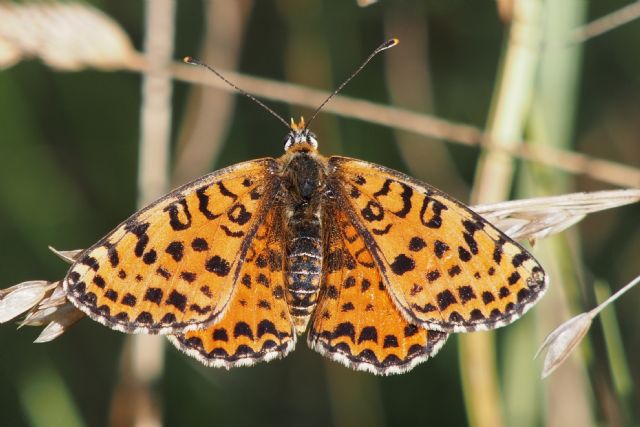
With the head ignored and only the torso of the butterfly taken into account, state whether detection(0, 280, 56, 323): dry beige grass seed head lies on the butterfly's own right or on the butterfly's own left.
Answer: on the butterfly's own left

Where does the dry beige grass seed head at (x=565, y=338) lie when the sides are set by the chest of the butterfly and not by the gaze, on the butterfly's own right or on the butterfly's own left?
on the butterfly's own right

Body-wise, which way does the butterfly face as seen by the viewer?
away from the camera

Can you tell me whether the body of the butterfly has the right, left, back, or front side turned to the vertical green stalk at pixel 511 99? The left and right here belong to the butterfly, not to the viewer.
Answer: right

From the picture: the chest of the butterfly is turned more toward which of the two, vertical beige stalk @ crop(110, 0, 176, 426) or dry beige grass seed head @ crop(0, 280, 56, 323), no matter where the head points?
the vertical beige stalk

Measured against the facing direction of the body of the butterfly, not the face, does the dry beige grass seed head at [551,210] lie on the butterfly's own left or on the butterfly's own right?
on the butterfly's own right
